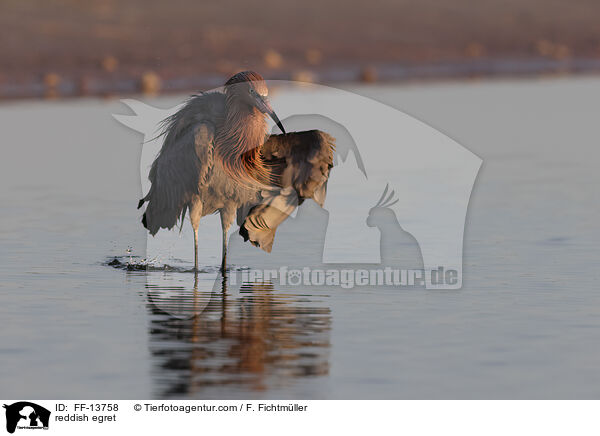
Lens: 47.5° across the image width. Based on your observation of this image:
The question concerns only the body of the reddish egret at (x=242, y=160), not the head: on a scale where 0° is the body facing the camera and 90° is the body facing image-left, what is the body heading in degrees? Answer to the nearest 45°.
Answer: approximately 315°
